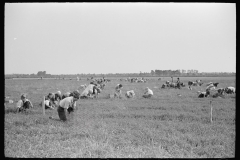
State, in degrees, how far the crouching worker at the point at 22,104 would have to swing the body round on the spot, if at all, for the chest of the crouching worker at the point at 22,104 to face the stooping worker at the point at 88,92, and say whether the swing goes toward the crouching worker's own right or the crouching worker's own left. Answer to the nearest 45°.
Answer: approximately 90° to the crouching worker's own left
